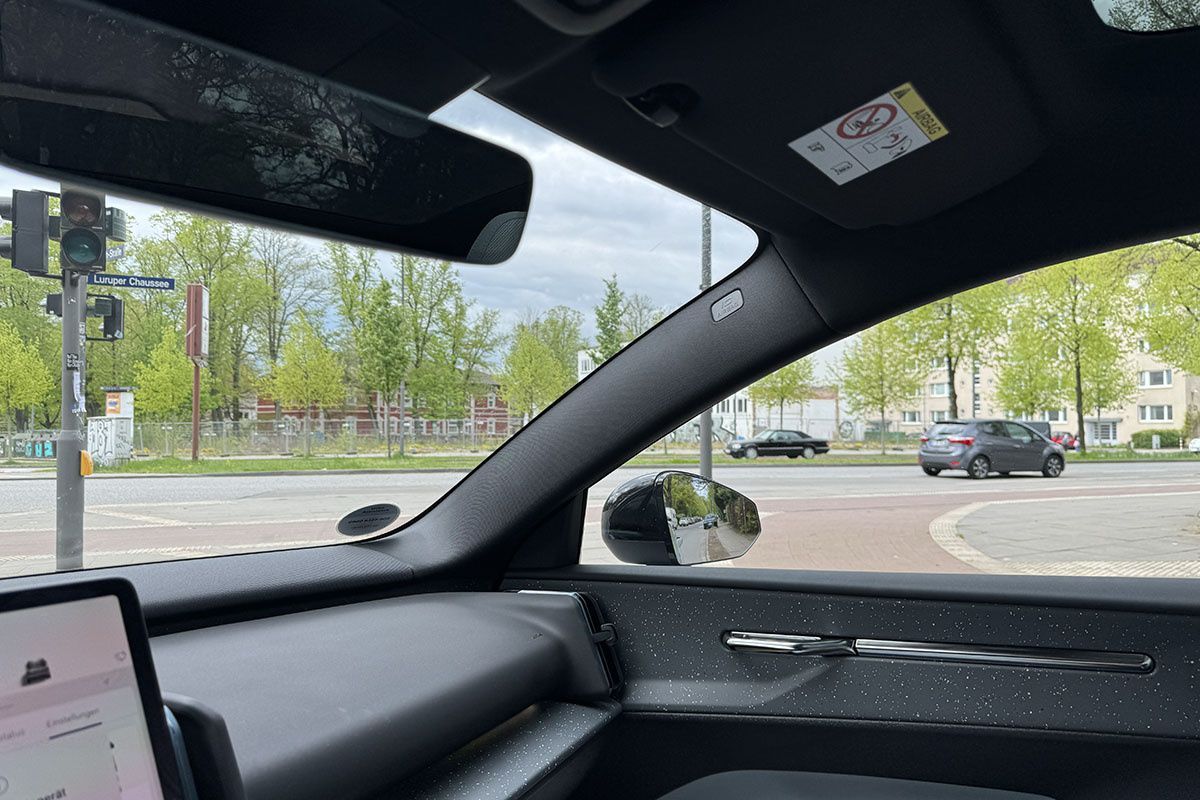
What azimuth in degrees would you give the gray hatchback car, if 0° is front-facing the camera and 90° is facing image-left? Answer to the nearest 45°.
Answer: approximately 225°

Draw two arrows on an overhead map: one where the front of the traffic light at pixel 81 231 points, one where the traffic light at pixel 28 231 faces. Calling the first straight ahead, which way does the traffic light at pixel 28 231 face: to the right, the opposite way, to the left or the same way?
to the right

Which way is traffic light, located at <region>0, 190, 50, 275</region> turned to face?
to the viewer's left

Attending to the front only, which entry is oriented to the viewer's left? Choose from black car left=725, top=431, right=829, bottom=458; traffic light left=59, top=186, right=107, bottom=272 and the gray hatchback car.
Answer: the black car

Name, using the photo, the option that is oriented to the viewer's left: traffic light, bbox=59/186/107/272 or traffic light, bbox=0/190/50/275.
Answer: traffic light, bbox=0/190/50/275

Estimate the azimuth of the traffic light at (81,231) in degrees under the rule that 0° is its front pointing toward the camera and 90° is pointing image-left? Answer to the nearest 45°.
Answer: approximately 0°

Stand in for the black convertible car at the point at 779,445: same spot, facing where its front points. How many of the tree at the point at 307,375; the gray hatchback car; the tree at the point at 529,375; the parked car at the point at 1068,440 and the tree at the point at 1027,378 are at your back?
3

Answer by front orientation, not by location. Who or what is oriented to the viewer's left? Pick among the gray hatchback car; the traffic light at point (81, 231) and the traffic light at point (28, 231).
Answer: the traffic light at point (28, 231)

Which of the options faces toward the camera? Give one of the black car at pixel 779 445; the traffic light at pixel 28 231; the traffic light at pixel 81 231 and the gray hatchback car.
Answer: the traffic light at pixel 81 231

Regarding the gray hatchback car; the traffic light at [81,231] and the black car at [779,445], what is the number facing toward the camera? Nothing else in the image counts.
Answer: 1

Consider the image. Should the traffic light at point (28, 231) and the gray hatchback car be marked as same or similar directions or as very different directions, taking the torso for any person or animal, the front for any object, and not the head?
very different directions

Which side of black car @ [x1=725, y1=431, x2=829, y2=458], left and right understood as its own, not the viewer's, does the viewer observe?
left
